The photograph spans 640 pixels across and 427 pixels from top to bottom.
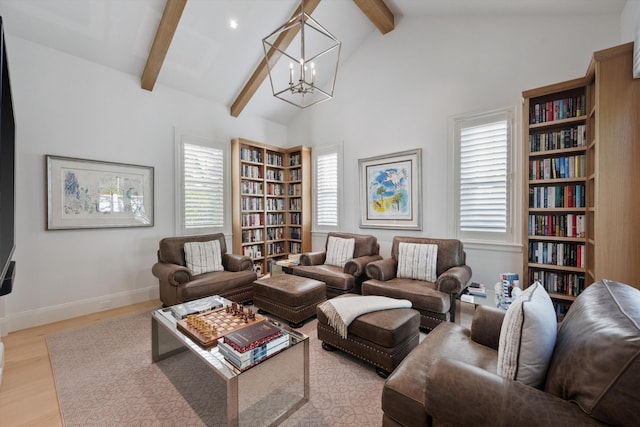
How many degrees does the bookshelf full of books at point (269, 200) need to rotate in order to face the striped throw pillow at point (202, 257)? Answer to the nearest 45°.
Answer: approximately 45° to its right

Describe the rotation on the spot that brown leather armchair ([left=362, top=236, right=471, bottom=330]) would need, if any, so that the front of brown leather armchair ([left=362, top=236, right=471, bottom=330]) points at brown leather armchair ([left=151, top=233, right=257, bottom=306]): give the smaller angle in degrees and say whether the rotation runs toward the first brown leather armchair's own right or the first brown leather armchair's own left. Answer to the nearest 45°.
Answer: approximately 45° to the first brown leather armchair's own right

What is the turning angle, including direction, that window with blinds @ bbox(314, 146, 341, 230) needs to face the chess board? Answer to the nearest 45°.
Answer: approximately 45° to its left

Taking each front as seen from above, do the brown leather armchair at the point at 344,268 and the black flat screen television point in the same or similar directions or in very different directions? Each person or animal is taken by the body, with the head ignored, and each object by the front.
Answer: very different directions

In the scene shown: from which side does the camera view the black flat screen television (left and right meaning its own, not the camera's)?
right

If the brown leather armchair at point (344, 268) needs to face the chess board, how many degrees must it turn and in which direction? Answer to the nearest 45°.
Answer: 0° — it already faces it

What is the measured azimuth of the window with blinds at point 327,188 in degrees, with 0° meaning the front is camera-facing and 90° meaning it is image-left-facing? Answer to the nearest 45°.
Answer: approximately 45°

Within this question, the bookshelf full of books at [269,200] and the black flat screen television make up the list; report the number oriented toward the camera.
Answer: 1

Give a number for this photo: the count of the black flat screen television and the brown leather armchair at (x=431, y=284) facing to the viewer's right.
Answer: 1
